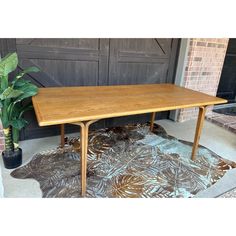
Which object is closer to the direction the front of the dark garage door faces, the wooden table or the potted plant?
the wooden table

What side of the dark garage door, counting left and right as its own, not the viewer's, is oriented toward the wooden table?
front

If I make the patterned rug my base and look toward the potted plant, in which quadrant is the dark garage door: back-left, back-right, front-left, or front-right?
front-right

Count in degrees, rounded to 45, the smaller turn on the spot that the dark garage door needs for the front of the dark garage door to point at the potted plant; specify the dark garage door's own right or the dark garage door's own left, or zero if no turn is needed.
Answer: approximately 45° to the dark garage door's own right

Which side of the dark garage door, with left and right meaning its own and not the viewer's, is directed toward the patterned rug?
front

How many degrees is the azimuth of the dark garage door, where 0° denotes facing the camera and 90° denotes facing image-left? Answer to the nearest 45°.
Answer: approximately 0°
